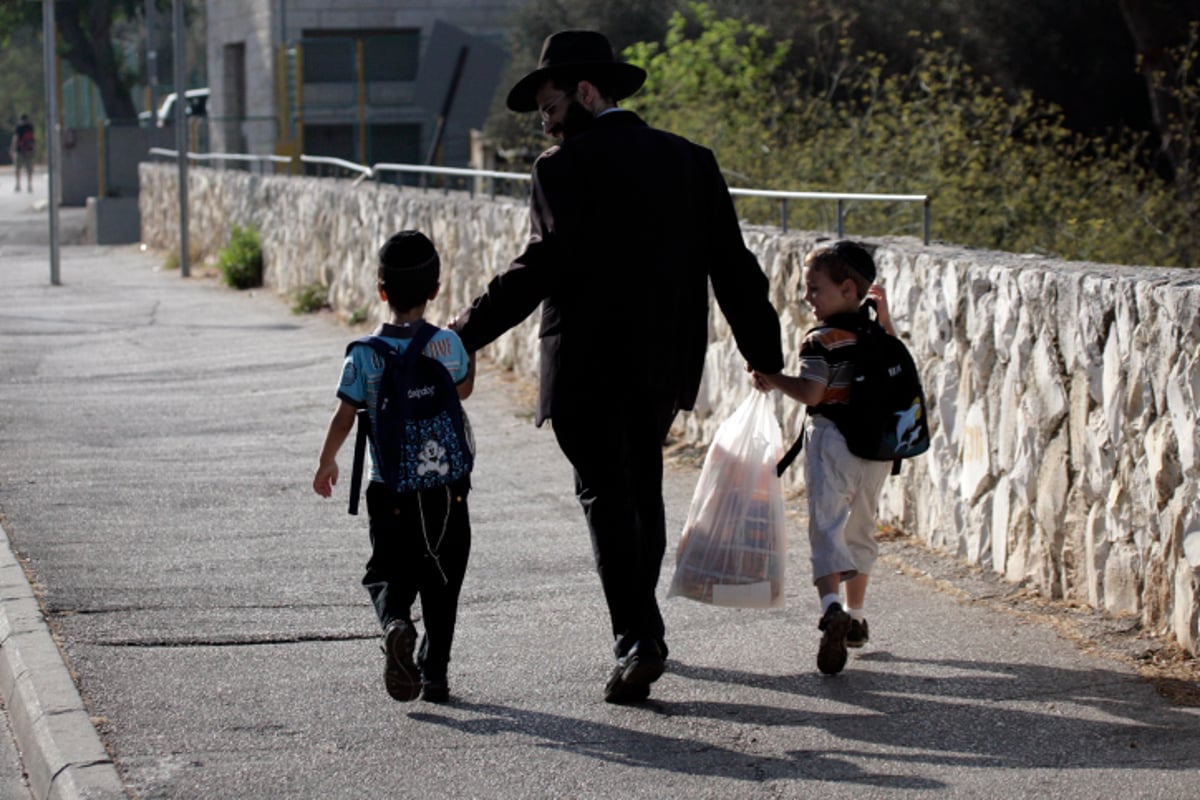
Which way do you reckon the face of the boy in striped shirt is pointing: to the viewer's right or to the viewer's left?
to the viewer's left

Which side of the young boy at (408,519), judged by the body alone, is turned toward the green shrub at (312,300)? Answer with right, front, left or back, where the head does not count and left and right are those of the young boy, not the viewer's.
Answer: front

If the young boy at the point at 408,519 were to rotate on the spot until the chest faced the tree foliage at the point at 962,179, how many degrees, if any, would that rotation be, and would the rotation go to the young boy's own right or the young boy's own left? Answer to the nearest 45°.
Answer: approximately 45° to the young boy's own right

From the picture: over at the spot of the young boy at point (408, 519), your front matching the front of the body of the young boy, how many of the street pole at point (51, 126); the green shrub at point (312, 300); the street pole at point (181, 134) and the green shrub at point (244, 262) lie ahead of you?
4

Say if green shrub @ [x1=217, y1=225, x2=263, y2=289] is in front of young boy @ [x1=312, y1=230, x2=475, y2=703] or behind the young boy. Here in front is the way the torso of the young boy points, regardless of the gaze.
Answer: in front

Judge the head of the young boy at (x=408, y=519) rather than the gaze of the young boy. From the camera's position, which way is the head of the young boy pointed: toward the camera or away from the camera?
away from the camera

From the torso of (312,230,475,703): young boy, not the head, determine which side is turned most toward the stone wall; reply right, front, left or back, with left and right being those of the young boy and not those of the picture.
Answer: right

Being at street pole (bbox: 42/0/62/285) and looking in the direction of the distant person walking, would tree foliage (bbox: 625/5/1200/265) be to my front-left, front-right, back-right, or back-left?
back-right

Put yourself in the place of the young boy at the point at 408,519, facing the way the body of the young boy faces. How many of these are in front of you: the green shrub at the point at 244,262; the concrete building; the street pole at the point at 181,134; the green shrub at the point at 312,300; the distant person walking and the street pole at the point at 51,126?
6

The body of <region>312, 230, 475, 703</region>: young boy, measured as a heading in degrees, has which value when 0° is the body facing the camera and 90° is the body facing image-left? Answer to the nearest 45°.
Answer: approximately 180°

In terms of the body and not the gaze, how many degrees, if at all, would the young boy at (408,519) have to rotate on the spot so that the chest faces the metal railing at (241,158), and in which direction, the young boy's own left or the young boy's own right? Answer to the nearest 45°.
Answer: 0° — they already face it

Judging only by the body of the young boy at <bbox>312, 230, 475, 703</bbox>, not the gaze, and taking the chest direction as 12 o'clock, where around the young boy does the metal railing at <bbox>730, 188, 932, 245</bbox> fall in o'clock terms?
The metal railing is roughly at 1 o'clock from the young boy.

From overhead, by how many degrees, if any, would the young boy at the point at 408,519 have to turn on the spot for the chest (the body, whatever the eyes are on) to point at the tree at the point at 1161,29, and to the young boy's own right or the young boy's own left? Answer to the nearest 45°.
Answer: approximately 45° to the young boy's own right

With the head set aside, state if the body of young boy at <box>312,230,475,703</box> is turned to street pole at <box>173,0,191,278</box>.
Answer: yes
